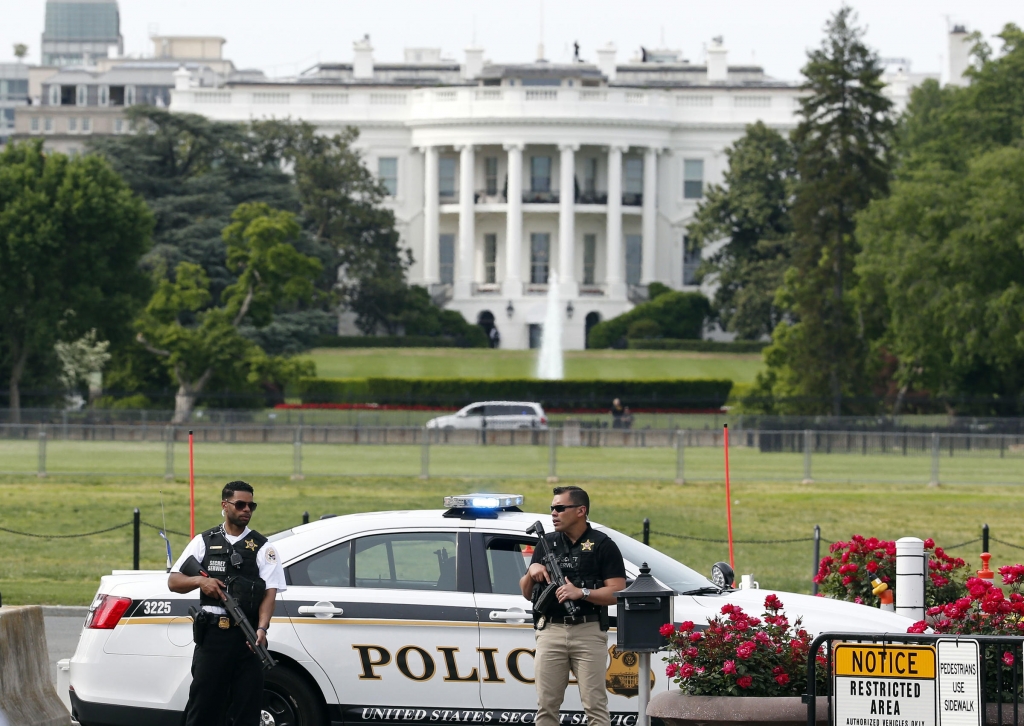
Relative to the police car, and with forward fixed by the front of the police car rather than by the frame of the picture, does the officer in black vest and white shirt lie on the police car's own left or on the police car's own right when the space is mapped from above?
on the police car's own right

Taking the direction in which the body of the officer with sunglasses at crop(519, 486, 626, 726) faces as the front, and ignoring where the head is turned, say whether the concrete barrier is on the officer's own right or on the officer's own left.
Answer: on the officer's own right

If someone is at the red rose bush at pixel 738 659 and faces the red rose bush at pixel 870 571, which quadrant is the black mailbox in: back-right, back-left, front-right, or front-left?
back-left

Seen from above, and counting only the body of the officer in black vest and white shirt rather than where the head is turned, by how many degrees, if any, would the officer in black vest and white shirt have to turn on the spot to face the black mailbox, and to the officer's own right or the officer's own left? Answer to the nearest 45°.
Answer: approximately 90° to the officer's own left

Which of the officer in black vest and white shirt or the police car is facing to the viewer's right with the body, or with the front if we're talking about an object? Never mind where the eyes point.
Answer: the police car

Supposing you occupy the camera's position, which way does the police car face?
facing to the right of the viewer

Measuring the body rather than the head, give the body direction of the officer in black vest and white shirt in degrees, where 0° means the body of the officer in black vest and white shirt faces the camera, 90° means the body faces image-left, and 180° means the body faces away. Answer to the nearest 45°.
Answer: approximately 0°
